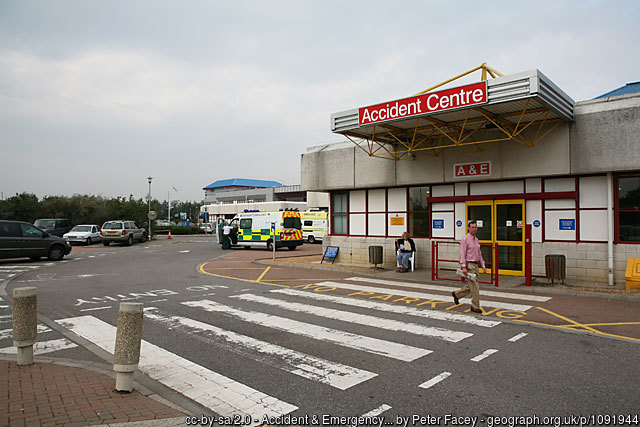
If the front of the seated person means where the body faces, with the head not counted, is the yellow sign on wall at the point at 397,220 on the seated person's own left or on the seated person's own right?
on the seated person's own right

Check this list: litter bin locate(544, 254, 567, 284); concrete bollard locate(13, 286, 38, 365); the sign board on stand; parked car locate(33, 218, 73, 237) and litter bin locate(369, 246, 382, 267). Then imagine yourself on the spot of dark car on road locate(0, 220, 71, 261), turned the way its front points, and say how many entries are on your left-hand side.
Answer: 1

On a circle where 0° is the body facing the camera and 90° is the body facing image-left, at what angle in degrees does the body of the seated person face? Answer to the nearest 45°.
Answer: approximately 45°

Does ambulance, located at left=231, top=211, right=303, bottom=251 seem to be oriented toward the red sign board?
no

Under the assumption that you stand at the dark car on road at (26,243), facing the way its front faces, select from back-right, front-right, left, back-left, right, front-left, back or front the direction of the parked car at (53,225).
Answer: left

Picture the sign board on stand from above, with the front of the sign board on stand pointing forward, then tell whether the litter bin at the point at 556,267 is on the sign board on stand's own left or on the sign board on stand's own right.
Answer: on the sign board on stand's own left

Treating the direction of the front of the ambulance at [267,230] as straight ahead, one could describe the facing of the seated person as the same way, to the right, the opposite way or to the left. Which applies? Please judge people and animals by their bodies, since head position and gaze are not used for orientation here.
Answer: to the left

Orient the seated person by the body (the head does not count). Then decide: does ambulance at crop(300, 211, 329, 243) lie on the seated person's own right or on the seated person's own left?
on the seated person's own right

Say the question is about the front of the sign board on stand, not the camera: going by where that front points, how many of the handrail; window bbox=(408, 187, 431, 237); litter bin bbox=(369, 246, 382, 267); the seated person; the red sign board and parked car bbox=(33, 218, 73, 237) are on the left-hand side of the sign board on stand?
5

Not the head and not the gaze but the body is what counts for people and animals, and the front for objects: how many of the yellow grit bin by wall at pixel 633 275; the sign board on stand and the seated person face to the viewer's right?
0

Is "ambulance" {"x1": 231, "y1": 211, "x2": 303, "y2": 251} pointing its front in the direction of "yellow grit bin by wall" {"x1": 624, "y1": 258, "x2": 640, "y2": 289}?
no

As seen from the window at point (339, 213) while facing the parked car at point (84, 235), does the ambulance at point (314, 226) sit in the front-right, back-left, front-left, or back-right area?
front-right

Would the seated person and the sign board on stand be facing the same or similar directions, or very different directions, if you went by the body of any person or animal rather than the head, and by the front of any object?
same or similar directions

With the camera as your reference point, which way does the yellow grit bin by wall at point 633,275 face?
facing the viewer and to the left of the viewer

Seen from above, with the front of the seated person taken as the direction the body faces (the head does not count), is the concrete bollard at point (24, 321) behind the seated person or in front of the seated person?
in front

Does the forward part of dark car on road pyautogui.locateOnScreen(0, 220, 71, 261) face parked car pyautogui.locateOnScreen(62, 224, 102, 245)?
no
